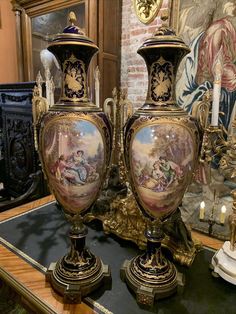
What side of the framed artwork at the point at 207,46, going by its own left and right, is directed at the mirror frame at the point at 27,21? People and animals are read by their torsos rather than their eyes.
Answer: right

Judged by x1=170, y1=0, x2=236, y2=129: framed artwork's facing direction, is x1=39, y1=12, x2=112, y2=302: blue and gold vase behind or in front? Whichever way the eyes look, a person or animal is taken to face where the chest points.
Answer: in front

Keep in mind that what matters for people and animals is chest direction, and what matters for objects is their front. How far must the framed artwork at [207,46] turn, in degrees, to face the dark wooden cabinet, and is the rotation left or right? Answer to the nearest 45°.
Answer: approximately 90° to its right

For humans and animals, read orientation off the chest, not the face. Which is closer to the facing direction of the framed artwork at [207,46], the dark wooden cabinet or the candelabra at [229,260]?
the candelabra

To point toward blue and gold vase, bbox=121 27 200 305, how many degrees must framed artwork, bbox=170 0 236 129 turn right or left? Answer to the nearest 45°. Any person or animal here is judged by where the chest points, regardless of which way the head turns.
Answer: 0° — it already faces it

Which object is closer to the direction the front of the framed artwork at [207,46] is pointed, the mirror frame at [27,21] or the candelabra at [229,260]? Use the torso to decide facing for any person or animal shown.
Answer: the candelabra

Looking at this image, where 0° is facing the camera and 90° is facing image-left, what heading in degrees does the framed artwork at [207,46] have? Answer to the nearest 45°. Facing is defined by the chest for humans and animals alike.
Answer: approximately 0°

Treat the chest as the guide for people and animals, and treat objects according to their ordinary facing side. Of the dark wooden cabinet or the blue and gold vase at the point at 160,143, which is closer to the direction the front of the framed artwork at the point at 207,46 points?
the blue and gold vase
